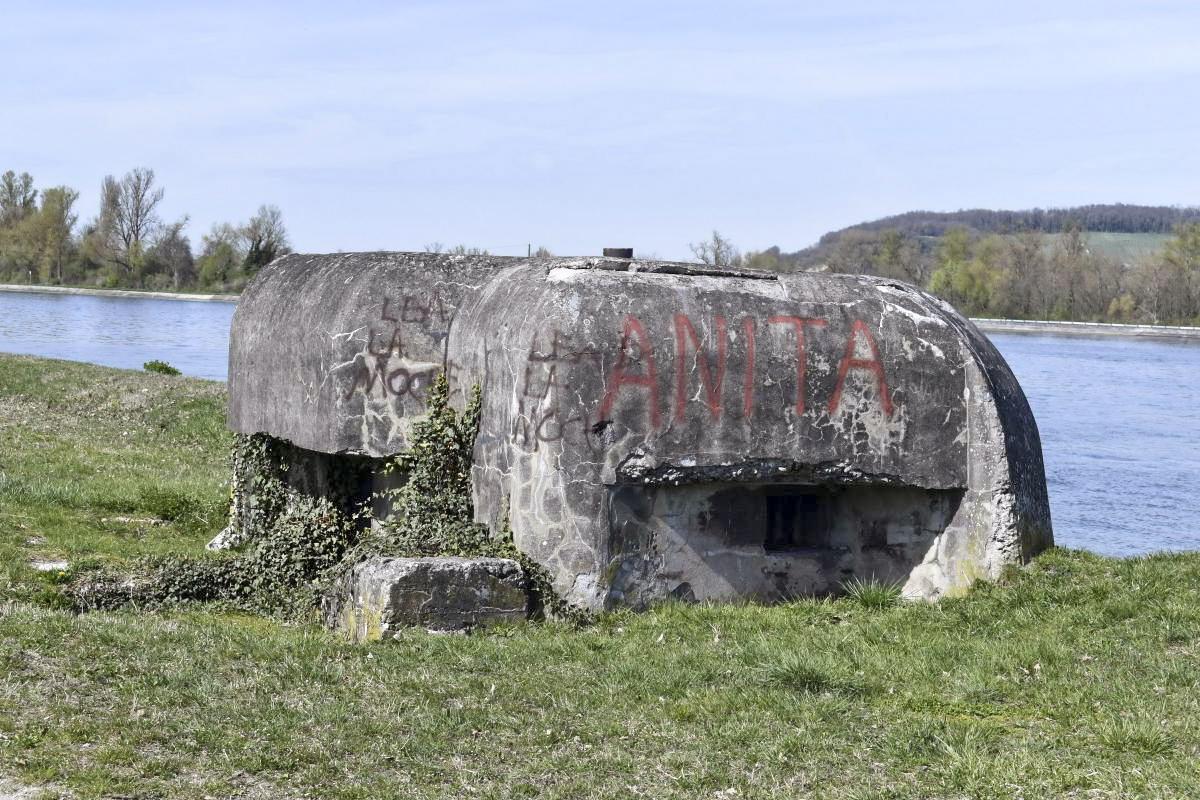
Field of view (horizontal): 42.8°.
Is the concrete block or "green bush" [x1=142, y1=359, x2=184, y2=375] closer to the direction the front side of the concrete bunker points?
the concrete block

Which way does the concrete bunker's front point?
toward the camera

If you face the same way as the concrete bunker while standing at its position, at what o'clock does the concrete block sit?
The concrete block is roughly at 2 o'clock from the concrete bunker.

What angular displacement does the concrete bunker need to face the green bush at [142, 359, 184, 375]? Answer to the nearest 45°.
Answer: approximately 135° to its right
